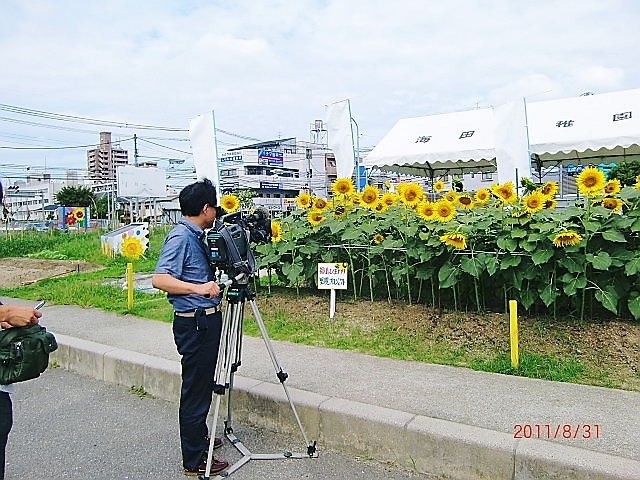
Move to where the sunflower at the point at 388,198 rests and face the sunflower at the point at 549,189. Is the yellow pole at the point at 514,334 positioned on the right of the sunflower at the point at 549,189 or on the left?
right

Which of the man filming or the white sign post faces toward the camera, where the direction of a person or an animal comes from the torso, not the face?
the white sign post

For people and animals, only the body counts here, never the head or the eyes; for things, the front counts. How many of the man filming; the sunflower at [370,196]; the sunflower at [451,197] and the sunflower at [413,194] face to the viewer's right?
1

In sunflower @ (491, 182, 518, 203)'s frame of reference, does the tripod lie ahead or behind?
ahead

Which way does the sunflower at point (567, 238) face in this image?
toward the camera

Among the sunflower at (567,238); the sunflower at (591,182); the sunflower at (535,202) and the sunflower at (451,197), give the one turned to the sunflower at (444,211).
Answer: the sunflower at (451,197)

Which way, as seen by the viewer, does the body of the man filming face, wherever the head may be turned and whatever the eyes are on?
to the viewer's right

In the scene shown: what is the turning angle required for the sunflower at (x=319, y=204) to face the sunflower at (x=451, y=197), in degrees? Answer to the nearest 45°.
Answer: approximately 45° to its left

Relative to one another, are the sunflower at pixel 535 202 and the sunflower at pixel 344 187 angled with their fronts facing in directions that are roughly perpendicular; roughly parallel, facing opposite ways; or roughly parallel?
roughly parallel

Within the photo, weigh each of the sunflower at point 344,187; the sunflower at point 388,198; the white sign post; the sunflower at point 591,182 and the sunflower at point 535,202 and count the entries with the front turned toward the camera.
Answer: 5

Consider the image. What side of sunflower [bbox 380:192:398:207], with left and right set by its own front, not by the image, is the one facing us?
front

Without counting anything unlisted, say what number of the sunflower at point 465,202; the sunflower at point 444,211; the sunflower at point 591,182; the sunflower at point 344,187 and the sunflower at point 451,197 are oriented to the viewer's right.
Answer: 0

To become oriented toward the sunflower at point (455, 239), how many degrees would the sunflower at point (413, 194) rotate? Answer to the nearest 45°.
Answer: approximately 45° to its left

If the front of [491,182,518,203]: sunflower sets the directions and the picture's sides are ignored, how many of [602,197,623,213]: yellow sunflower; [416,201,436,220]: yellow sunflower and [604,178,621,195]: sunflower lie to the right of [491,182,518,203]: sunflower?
1

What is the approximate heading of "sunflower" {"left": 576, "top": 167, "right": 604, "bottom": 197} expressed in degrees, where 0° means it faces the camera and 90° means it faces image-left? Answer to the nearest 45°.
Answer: approximately 0°
